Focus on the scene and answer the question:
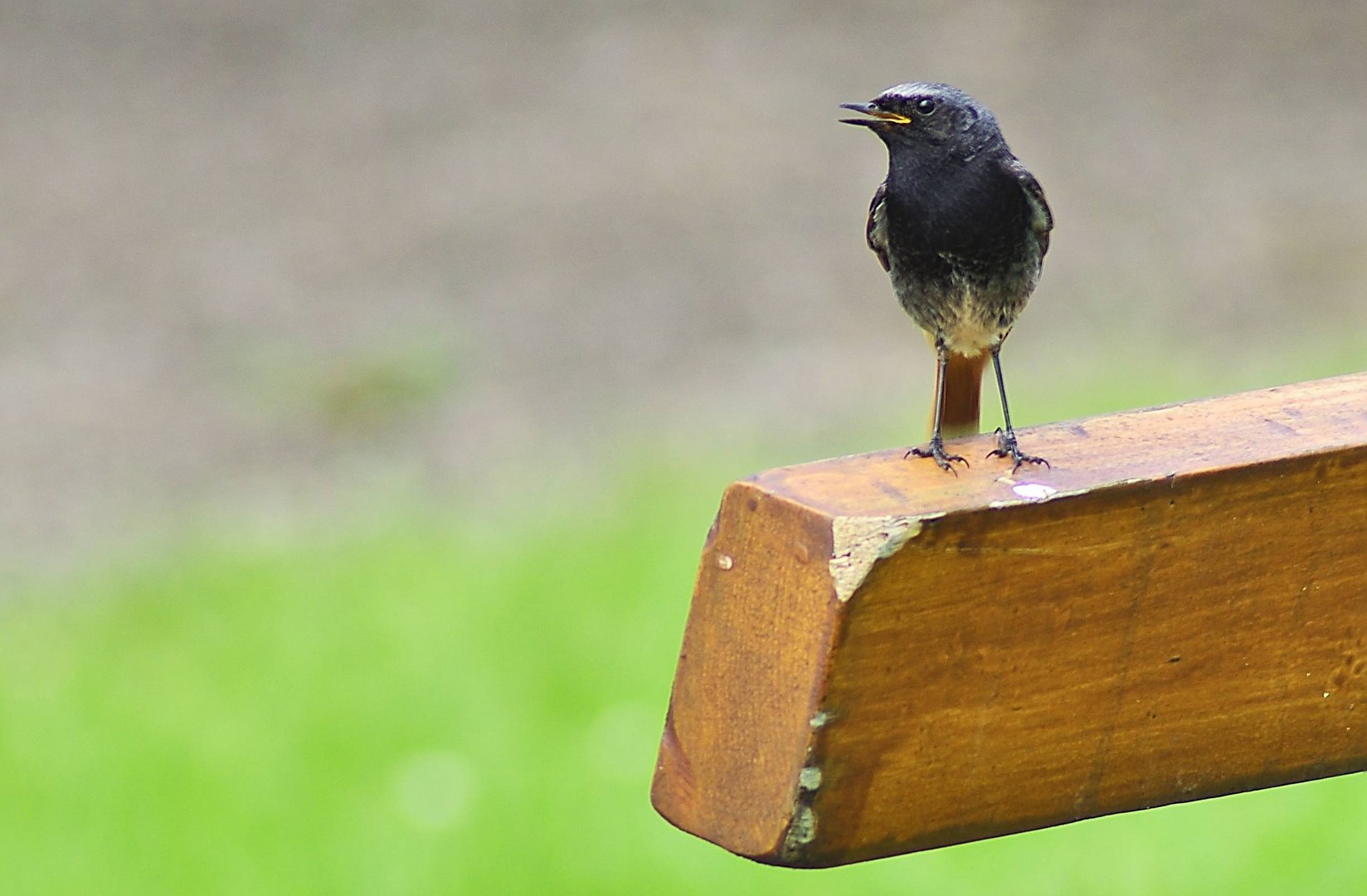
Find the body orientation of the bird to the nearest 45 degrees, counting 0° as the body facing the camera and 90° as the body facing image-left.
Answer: approximately 0°
